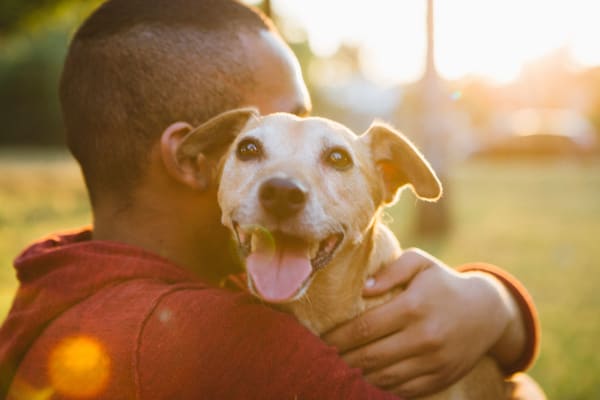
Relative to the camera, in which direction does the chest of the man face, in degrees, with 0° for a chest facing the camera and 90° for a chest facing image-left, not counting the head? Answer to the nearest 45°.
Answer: approximately 225°

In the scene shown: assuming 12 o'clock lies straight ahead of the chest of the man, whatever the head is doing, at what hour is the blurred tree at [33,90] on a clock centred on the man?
The blurred tree is roughly at 10 o'clock from the man.

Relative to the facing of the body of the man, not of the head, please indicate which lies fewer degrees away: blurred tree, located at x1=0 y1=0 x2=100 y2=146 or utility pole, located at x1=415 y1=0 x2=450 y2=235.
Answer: the utility pole

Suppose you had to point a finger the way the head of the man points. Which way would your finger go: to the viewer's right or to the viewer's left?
to the viewer's right

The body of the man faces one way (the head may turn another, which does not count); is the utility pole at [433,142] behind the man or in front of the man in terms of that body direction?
in front
